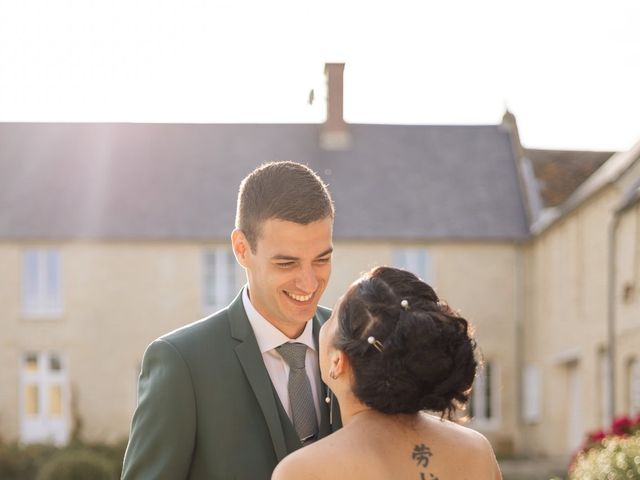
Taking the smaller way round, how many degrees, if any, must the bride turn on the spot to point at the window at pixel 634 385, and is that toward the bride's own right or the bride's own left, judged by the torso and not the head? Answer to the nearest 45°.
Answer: approximately 45° to the bride's own right

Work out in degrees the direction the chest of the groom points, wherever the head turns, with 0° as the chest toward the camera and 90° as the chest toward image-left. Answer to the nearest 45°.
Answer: approximately 315°

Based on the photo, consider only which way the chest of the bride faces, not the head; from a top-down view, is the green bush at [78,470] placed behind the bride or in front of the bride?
in front

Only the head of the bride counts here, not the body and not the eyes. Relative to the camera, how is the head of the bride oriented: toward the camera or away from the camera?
away from the camera

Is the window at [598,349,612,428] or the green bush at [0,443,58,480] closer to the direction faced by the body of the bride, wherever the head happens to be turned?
the green bush

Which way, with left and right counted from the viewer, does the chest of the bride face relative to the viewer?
facing away from the viewer and to the left of the viewer

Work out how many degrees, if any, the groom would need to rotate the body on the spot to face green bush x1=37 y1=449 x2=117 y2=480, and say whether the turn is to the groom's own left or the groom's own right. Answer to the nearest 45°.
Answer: approximately 135° to the groom's own left

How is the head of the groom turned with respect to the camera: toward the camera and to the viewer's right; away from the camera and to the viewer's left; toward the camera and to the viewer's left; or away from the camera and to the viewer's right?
toward the camera and to the viewer's right

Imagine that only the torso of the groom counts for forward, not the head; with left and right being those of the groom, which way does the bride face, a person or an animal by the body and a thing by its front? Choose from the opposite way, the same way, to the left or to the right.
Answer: the opposite way

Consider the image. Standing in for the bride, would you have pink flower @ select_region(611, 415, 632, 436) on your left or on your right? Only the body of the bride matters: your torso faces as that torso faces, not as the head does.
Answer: on your right

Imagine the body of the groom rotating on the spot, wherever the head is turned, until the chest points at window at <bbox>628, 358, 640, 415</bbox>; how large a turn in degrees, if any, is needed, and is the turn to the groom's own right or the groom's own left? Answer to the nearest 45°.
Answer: approximately 90° to the groom's own left

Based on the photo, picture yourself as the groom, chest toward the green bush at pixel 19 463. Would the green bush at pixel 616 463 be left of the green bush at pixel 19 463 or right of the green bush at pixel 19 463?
right

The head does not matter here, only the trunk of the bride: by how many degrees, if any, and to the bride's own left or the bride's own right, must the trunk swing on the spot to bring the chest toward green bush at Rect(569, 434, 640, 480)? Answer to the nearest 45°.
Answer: approximately 45° to the bride's own right

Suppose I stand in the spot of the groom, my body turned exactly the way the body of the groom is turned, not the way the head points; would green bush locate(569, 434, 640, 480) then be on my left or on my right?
on my left
